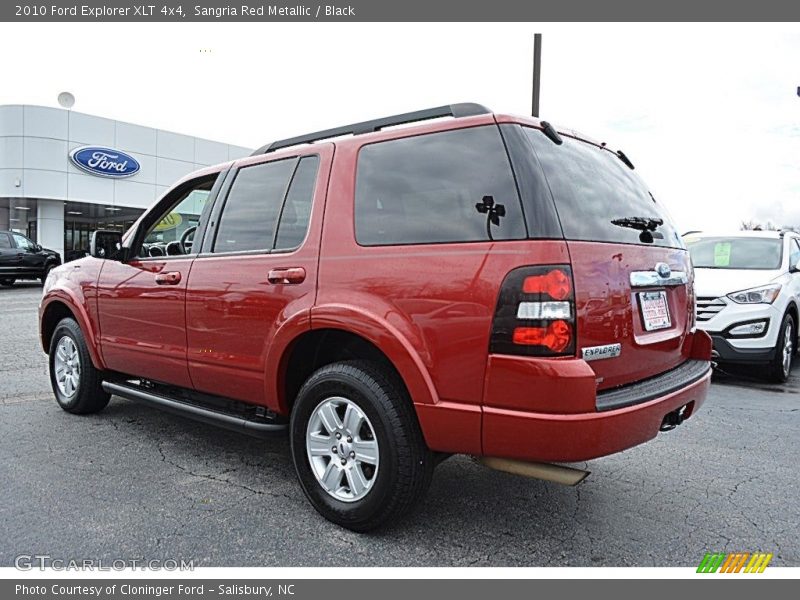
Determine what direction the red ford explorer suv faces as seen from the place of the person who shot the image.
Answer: facing away from the viewer and to the left of the viewer

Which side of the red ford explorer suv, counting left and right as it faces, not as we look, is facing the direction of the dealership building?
front

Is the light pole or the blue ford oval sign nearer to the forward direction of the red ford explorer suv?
the blue ford oval sign

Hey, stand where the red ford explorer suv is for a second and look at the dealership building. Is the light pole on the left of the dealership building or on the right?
right

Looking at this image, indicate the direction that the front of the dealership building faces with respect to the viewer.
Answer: facing the viewer and to the right of the viewer

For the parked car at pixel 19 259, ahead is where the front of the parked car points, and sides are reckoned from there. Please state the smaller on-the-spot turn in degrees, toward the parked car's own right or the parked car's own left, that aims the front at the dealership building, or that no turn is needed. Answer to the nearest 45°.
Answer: approximately 90° to the parked car's own left

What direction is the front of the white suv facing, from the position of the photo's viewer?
facing the viewer and to the left of the viewer

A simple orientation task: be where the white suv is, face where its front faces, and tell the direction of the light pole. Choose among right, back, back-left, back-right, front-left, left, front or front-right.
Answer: right

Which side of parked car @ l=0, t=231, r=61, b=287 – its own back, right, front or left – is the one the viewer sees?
right

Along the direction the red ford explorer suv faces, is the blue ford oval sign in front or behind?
in front
